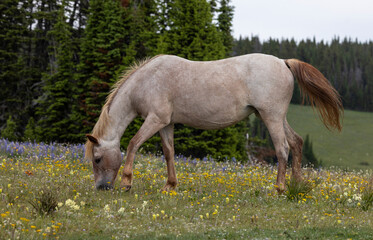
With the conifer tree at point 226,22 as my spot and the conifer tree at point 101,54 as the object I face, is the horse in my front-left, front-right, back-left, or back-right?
front-left

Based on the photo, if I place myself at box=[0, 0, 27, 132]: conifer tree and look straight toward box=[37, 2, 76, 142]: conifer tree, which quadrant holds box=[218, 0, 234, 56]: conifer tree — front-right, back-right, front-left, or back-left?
front-left

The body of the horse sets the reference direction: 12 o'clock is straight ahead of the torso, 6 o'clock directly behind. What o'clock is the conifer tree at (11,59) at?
The conifer tree is roughly at 2 o'clock from the horse.

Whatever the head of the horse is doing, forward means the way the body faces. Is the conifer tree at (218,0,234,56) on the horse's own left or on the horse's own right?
on the horse's own right

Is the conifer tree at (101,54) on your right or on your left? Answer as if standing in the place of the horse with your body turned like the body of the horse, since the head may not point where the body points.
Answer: on your right

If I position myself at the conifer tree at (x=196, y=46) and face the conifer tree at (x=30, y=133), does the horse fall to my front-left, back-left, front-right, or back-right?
back-left

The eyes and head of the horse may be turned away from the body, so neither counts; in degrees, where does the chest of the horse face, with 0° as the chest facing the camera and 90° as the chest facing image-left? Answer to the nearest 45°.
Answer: approximately 90°

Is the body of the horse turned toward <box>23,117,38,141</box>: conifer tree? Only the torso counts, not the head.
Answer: no

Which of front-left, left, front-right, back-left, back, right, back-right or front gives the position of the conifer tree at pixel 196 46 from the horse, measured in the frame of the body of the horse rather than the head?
right

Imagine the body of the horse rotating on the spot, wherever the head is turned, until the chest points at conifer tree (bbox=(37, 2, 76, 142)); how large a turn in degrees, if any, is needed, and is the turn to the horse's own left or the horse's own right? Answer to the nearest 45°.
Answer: approximately 45° to the horse's own right
